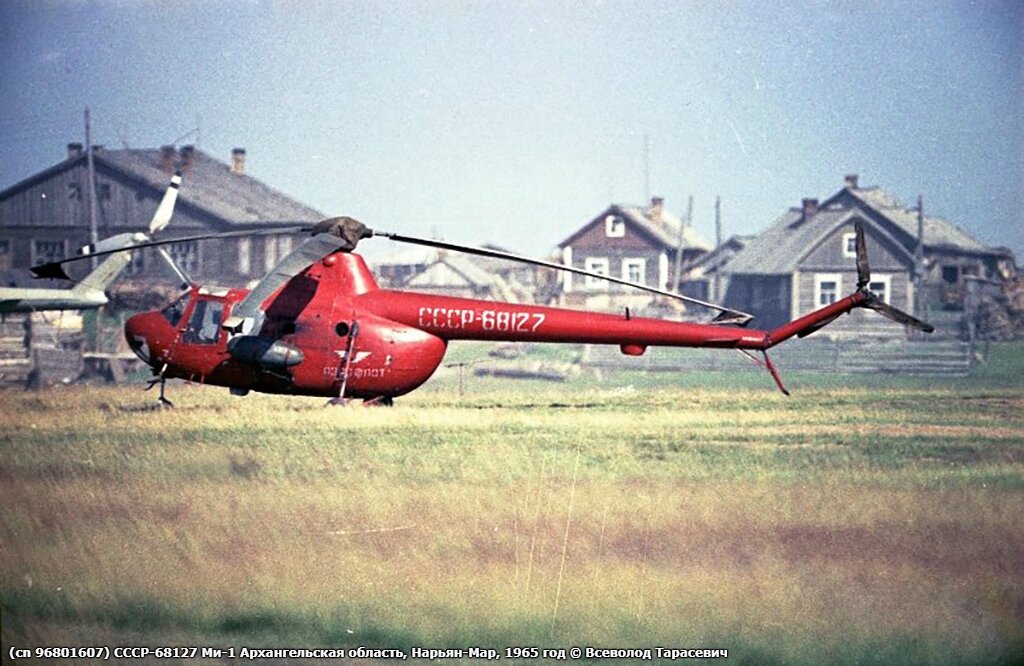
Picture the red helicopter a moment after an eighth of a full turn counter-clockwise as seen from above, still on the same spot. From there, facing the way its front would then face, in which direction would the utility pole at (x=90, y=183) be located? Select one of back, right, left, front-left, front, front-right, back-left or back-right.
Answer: right

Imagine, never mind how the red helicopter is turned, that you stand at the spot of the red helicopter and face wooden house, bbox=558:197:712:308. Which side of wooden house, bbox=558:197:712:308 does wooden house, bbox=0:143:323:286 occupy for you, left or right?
left

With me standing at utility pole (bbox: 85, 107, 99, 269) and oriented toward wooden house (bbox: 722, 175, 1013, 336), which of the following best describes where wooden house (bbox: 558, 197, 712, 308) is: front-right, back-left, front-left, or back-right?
front-left

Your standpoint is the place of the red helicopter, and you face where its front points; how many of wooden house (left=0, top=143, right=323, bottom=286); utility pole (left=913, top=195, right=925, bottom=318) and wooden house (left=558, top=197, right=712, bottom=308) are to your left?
0

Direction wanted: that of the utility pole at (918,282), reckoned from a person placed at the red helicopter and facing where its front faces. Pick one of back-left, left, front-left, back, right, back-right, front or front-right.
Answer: back-right

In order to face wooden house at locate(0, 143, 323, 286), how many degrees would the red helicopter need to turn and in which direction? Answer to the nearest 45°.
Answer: approximately 45° to its right

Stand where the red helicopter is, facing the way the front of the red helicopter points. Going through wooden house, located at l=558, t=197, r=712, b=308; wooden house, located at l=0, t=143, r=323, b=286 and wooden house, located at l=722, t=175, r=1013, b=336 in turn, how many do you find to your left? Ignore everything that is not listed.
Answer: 0

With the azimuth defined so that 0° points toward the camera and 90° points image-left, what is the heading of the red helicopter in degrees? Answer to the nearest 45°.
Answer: approximately 90°

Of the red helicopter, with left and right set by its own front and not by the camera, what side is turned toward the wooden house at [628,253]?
right

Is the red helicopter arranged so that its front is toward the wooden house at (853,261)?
no
